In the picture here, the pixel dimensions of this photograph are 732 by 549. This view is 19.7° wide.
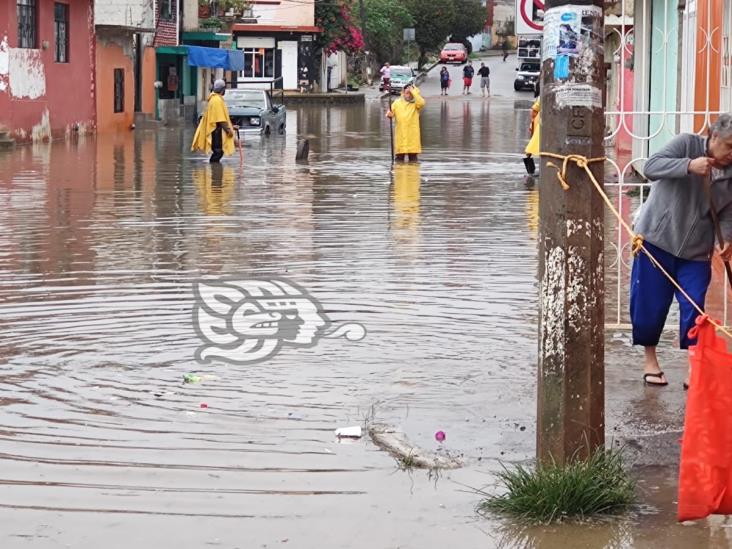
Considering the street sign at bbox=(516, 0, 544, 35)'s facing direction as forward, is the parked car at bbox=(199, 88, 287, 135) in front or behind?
behind

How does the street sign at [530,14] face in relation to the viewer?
toward the camera

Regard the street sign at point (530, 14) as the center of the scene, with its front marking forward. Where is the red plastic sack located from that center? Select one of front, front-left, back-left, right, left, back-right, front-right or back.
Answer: front

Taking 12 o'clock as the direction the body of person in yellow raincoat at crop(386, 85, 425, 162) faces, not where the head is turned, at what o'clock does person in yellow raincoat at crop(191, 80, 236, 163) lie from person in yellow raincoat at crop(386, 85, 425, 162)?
person in yellow raincoat at crop(191, 80, 236, 163) is roughly at 3 o'clock from person in yellow raincoat at crop(386, 85, 425, 162).

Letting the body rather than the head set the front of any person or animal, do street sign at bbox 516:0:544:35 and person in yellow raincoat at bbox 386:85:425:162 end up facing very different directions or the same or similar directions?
same or similar directions

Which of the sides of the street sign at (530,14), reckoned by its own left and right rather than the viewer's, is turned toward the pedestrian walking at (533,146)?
back

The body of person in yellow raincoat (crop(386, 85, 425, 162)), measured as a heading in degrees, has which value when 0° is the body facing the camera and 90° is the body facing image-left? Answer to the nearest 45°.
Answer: approximately 0°
